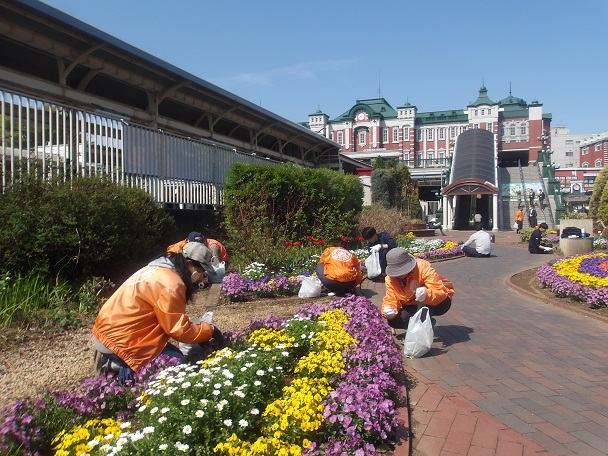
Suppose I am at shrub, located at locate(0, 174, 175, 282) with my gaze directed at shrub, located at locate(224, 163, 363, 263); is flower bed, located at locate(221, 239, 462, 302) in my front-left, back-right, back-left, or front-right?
front-right

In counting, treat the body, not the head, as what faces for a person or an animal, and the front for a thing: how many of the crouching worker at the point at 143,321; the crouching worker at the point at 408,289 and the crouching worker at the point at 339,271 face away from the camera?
1

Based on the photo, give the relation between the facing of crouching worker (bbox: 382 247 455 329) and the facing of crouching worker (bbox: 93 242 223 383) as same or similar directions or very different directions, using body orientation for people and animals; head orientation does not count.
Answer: very different directions

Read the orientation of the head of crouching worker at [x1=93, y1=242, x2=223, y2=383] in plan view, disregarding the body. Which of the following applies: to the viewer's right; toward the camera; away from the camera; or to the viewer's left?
to the viewer's right

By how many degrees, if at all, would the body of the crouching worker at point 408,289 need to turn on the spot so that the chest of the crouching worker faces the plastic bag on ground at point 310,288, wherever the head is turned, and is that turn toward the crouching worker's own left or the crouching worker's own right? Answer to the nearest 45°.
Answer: approximately 90° to the crouching worker's own right

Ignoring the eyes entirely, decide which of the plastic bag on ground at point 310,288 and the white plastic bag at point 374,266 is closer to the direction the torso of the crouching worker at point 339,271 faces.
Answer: the white plastic bag

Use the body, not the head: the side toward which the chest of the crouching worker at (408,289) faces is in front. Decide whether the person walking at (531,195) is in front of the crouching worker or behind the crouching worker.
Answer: behind

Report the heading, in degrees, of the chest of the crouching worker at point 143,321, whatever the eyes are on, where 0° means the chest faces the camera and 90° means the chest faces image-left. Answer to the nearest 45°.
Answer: approximately 270°

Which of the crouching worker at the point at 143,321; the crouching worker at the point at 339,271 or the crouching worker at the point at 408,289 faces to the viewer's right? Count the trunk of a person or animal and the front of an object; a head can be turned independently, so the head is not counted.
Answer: the crouching worker at the point at 143,321

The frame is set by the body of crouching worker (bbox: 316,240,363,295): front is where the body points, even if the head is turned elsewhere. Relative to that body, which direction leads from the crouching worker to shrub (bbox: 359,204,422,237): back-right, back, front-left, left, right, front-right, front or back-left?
front

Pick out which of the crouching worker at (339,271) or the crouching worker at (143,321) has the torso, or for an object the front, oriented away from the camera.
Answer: the crouching worker at (339,271)

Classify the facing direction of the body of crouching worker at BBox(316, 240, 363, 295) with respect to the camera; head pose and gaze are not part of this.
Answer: away from the camera

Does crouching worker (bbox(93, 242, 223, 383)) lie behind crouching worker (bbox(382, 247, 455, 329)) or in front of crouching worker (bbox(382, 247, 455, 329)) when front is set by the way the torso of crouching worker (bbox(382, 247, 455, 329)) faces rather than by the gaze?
in front

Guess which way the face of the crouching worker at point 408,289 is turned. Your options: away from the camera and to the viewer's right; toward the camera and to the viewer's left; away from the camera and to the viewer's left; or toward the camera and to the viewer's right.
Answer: toward the camera and to the viewer's left
